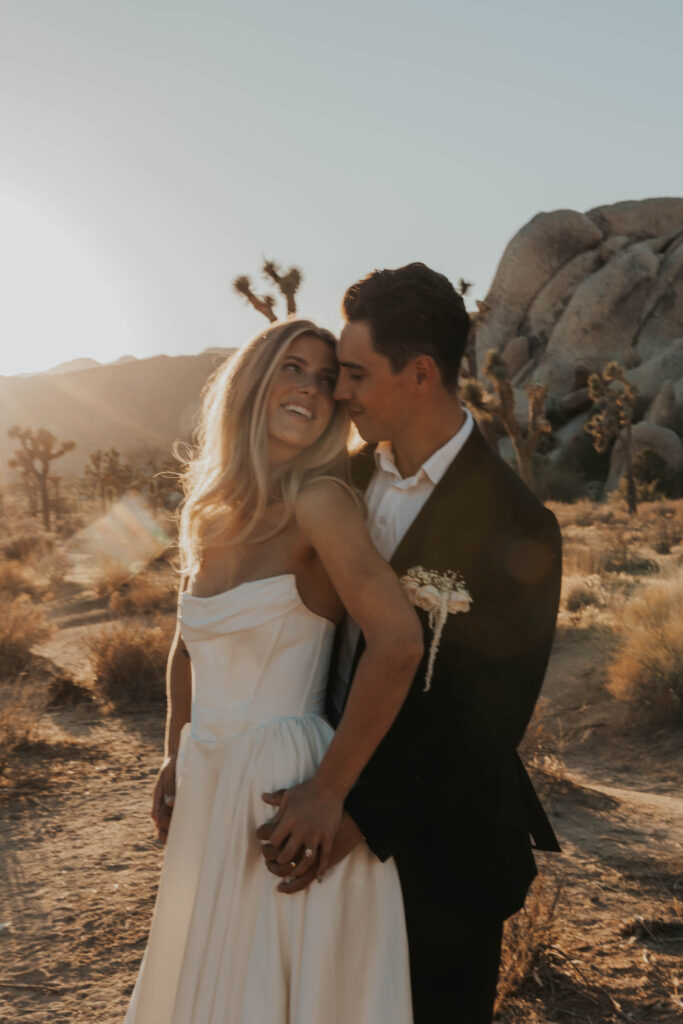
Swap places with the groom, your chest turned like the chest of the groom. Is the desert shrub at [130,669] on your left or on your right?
on your right

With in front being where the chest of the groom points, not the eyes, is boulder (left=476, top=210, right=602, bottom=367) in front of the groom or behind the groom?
behind

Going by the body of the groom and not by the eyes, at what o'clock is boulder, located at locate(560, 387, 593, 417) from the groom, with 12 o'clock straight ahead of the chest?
The boulder is roughly at 5 o'clock from the groom.

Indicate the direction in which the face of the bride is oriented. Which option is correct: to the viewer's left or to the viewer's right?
to the viewer's right

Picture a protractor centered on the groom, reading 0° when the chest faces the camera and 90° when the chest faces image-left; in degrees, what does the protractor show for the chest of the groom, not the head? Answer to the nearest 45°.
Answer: approximately 45°

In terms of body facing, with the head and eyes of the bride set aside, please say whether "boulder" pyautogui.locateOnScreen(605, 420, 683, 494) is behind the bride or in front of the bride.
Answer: behind
